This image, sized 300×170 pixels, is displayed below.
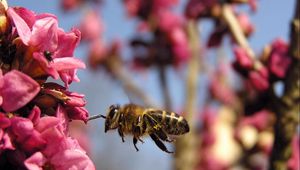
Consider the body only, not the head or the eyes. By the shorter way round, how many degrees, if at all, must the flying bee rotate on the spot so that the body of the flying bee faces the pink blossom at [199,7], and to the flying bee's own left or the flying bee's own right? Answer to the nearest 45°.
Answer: approximately 90° to the flying bee's own right

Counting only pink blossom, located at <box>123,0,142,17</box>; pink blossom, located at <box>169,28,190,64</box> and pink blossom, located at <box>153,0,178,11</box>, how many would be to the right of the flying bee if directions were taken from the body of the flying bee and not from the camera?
3

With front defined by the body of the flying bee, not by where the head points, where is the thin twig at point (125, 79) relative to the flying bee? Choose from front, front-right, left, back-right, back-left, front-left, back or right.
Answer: right

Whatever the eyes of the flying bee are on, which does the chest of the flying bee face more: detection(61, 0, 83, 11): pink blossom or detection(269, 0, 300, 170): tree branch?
the pink blossom

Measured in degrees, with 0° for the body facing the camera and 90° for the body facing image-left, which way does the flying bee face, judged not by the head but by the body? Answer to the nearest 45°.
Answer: approximately 90°

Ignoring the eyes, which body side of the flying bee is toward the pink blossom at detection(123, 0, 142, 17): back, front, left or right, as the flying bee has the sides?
right

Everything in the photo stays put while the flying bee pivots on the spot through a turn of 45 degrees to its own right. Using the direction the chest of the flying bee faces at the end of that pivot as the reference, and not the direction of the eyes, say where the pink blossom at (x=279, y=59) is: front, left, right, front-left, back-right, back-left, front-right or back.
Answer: right

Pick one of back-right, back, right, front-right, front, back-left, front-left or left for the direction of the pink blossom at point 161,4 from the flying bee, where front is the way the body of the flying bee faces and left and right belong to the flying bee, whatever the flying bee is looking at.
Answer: right
